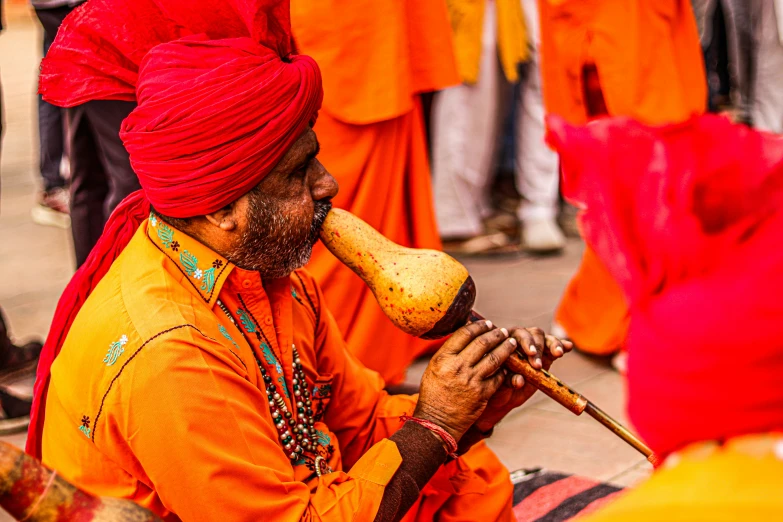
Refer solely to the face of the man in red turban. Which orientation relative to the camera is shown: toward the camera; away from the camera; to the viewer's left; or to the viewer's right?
to the viewer's right

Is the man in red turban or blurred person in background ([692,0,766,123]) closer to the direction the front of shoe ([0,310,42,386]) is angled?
the blurred person in background
